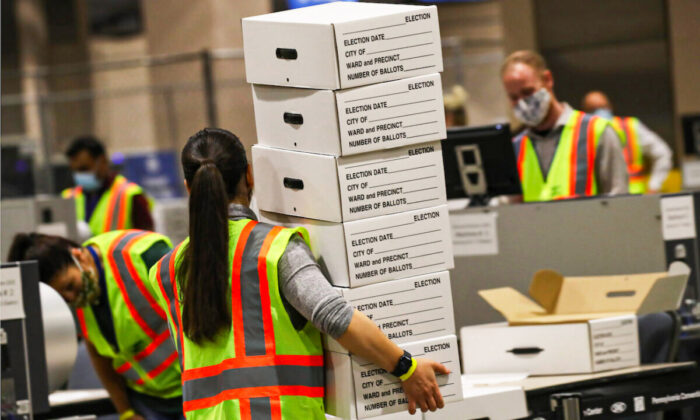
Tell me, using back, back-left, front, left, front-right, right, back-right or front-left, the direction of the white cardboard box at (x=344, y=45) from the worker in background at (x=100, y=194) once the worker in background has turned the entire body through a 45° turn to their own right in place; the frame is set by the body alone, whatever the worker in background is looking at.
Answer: left

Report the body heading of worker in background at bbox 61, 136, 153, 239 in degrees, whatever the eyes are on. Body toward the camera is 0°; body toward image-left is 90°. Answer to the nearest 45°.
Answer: approximately 45°

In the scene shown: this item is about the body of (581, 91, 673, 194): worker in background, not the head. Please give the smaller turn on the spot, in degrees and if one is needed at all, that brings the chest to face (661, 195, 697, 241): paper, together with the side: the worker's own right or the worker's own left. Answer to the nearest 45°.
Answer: approximately 45° to the worker's own left

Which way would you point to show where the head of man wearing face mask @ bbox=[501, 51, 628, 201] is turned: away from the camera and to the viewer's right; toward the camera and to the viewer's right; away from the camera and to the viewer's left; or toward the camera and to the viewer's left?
toward the camera and to the viewer's left

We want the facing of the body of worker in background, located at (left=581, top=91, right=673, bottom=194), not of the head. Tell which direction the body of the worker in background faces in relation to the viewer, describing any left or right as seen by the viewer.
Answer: facing the viewer and to the left of the viewer

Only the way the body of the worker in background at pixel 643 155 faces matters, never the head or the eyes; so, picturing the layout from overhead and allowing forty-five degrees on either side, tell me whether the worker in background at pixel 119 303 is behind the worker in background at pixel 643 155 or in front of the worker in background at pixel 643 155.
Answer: in front

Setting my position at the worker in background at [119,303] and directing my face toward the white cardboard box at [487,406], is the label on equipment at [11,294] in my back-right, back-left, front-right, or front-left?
back-right

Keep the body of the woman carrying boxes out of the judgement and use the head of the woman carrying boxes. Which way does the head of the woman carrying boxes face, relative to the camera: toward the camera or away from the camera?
away from the camera

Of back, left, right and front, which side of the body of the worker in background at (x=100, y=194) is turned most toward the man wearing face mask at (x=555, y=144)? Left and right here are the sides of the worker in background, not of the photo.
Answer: left

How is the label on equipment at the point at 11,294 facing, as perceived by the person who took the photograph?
facing the viewer

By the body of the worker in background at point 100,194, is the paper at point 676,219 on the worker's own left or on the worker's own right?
on the worker's own left
